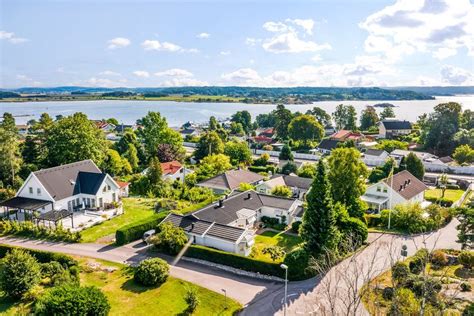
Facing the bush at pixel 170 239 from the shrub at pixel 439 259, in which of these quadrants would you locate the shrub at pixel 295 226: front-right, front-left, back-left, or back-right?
front-right

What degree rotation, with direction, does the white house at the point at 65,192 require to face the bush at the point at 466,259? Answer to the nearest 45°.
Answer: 0° — it already faces it

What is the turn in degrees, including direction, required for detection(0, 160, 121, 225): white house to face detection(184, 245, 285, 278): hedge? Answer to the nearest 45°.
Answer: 0° — it already faces it

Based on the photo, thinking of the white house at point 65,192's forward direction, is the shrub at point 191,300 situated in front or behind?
in front

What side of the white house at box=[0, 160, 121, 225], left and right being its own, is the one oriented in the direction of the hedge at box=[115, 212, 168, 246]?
front

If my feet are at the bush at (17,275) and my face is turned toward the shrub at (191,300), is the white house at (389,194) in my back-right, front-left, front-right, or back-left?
front-left

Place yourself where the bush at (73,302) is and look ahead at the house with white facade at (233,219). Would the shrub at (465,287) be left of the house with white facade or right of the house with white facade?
right

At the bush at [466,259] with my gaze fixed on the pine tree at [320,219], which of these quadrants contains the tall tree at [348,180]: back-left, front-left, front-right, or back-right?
front-right

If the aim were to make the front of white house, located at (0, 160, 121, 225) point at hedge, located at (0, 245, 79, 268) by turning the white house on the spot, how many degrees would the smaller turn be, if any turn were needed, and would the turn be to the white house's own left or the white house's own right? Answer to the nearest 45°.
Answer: approximately 45° to the white house's own right

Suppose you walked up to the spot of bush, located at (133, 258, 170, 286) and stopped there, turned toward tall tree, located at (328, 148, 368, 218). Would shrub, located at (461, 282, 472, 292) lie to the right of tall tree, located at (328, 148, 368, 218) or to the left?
right

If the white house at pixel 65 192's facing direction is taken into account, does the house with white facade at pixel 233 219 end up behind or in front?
in front

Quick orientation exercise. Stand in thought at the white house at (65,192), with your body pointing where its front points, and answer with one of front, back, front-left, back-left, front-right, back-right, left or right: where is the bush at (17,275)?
front-right

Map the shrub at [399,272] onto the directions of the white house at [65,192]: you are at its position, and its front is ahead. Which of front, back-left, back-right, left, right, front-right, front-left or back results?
front

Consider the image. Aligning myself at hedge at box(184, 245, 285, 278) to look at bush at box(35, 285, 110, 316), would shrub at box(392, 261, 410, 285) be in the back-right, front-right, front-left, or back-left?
back-left

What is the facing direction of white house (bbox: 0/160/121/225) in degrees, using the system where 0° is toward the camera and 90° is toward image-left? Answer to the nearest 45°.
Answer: approximately 315°
